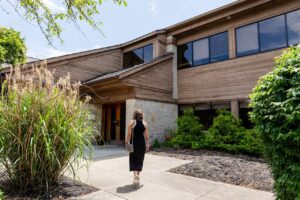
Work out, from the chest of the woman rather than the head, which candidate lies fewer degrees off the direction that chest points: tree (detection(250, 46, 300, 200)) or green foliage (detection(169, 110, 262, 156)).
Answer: the green foliage

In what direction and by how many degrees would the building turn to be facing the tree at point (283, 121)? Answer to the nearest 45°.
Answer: approximately 45° to its left

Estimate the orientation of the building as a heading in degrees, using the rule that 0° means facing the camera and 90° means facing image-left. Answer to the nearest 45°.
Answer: approximately 45°

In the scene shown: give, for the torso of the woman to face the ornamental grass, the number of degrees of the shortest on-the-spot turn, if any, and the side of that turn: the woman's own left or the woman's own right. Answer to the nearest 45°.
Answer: approximately 135° to the woman's own left

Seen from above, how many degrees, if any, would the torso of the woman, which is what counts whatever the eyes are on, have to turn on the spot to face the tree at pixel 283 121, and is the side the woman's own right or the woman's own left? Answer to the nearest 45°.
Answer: approximately 135° to the woman's own right

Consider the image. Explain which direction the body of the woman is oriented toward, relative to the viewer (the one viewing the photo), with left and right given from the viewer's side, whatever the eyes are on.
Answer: facing away from the viewer

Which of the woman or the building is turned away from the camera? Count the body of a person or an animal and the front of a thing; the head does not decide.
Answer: the woman

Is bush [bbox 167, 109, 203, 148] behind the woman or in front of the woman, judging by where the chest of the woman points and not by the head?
in front

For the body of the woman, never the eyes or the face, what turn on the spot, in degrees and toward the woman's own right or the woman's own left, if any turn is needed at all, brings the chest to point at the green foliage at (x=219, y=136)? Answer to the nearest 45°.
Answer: approximately 45° to the woman's own right

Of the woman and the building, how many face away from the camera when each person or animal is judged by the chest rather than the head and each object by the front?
1

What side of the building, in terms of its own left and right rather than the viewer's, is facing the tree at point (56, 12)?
front

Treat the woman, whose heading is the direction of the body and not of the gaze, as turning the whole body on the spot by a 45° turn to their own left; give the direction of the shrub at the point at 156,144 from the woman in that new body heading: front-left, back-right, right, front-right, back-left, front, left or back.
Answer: front-right
